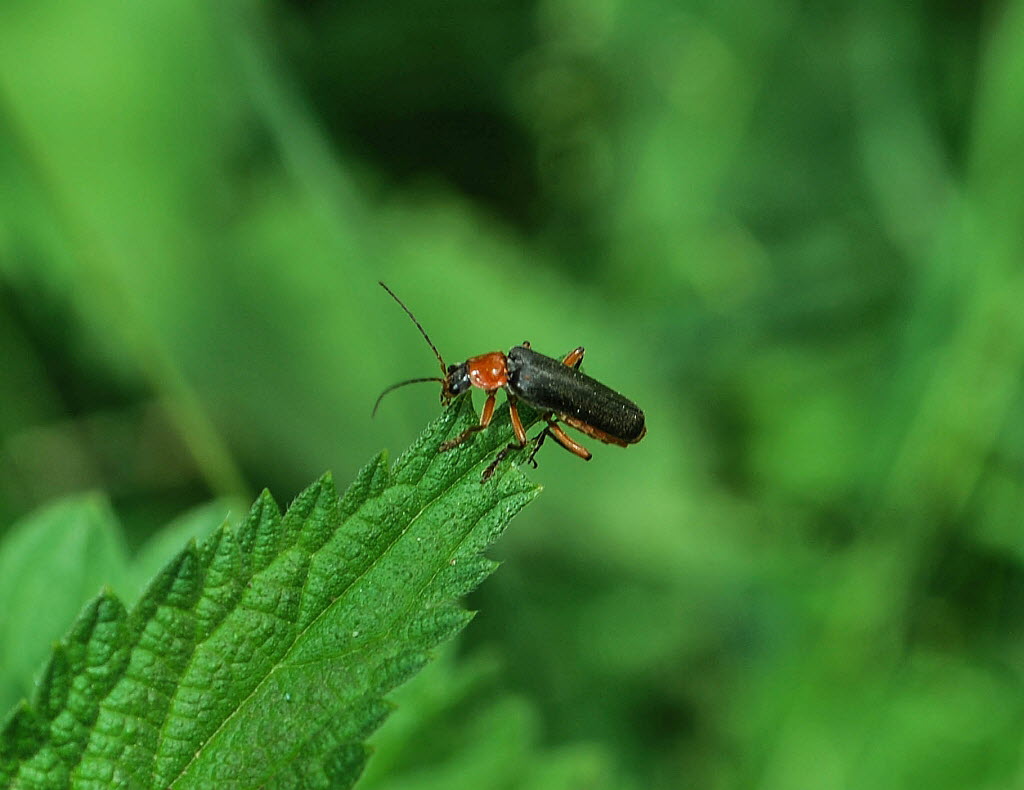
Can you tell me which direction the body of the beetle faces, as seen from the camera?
to the viewer's left
